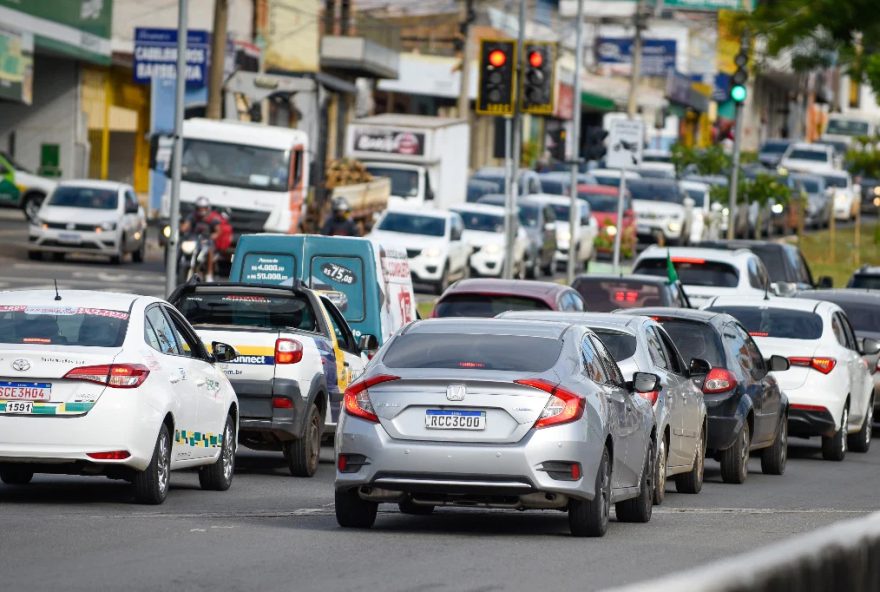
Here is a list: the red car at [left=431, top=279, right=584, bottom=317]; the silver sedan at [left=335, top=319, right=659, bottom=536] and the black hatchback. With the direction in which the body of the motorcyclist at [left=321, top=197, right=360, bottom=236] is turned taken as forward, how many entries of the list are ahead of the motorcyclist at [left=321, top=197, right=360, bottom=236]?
3

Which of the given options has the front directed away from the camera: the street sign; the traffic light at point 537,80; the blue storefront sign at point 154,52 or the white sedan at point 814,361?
the white sedan

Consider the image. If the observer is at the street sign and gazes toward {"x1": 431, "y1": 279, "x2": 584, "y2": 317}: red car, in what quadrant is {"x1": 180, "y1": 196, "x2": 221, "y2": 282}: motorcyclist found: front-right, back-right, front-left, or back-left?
front-right

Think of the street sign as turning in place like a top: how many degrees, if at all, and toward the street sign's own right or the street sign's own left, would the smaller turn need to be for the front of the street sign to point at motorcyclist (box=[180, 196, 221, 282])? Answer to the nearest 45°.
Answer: approximately 45° to the street sign's own right

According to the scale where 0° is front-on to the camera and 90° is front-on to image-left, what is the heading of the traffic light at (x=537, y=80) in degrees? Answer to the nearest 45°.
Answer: approximately 0°

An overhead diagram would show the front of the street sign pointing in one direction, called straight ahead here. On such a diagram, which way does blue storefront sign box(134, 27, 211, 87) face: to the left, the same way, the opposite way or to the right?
the same way

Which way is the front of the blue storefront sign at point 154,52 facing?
toward the camera

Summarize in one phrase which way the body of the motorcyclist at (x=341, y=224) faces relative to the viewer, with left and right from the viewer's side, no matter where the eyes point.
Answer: facing the viewer

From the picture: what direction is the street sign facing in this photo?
toward the camera

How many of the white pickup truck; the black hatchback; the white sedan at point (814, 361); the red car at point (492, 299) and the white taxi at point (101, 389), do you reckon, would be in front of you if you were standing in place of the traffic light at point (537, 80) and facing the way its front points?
5

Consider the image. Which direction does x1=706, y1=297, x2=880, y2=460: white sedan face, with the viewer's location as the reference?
facing away from the viewer

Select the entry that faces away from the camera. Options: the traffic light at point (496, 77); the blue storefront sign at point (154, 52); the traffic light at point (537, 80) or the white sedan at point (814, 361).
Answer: the white sedan

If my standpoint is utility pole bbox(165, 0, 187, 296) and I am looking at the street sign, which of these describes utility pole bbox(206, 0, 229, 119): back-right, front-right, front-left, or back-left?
front-left

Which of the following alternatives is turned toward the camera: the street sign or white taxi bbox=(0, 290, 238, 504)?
the street sign

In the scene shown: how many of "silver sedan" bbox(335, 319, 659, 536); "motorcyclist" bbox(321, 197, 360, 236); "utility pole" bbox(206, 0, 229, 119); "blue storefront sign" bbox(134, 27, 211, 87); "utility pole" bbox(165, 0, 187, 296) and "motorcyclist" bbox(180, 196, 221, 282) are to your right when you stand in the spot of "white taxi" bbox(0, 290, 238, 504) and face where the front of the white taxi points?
1

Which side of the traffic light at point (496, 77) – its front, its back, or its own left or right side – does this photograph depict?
front

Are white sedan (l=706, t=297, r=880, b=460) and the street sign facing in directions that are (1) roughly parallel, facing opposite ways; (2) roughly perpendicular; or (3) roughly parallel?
roughly parallel, facing opposite ways

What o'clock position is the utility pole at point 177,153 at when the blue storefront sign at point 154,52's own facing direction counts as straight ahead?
The utility pole is roughly at 12 o'clock from the blue storefront sign.
